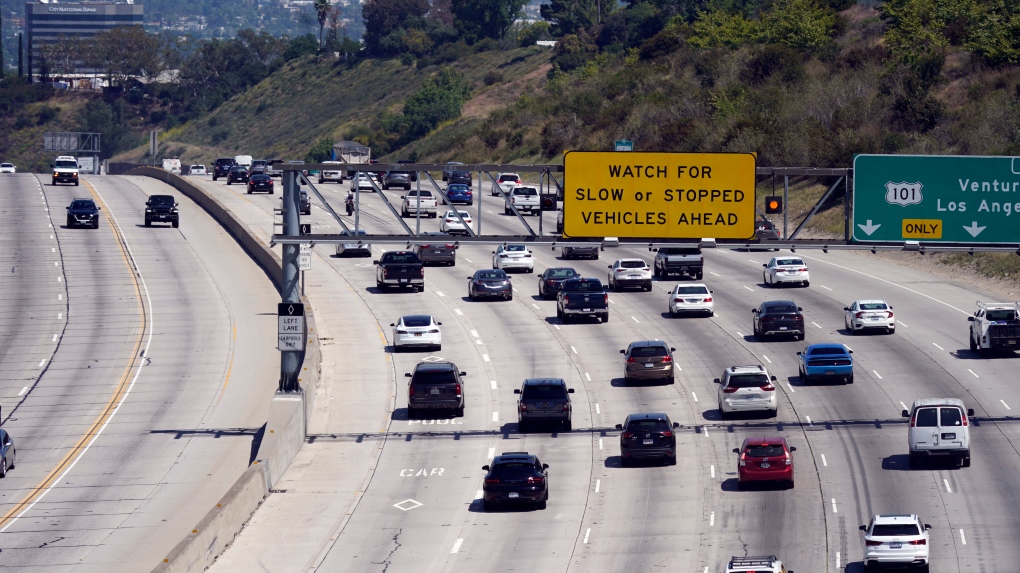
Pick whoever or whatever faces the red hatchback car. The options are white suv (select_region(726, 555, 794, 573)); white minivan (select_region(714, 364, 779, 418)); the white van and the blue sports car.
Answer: white suv (select_region(726, 555, 794, 573))

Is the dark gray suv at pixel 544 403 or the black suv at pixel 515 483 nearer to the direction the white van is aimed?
the dark gray suv

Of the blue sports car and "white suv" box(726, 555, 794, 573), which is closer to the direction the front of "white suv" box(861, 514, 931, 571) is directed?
the blue sports car

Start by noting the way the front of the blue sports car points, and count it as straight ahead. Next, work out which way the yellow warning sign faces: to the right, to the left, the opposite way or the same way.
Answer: the opposite way

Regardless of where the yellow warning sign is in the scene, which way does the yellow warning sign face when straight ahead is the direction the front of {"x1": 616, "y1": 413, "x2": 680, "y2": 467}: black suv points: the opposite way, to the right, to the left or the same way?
the opposite way

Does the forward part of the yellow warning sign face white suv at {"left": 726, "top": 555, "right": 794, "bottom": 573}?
yes

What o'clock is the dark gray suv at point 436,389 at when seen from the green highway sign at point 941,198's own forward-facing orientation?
The dark gray suv is roughly at 3 o'clock from the green highway sign.

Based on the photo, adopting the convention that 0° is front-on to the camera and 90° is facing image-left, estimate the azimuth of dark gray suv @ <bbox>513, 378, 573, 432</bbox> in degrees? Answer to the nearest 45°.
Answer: approximately 180°

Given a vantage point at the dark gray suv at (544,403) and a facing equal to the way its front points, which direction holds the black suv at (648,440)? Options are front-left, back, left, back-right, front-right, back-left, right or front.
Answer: back-right

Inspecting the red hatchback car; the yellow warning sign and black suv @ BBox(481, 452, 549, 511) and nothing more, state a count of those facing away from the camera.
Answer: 2

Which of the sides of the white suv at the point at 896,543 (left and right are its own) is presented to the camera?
back

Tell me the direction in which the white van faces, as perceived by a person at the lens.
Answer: facing away from the viewer

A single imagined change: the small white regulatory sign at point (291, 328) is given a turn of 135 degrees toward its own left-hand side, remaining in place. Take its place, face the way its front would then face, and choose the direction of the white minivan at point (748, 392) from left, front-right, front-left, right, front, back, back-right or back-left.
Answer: front-right

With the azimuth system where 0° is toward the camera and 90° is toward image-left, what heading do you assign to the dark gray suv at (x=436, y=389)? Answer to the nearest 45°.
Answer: approximately 180°

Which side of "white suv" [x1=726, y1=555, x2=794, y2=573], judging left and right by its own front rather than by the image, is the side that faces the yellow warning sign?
front
